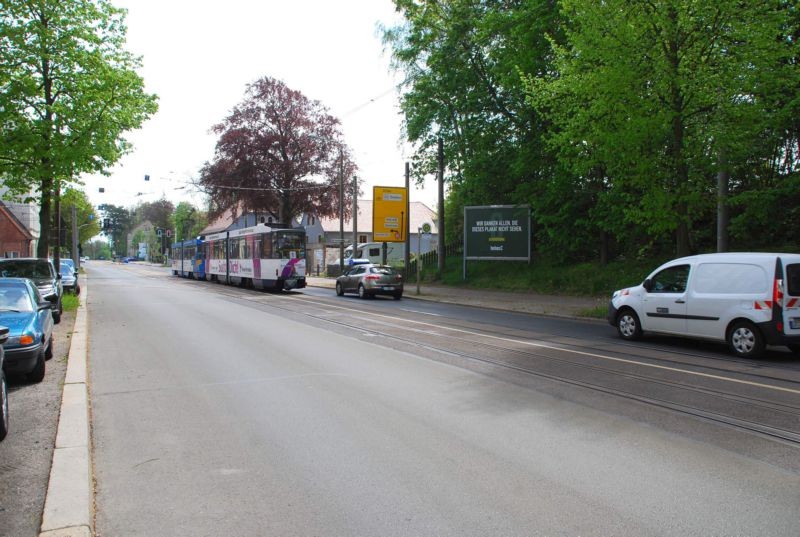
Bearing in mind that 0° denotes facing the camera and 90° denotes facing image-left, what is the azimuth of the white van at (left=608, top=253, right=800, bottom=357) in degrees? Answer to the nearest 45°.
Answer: approximately 135°

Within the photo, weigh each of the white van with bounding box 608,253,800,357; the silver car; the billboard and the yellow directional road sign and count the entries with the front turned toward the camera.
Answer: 2

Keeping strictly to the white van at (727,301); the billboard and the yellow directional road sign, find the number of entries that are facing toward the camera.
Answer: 2

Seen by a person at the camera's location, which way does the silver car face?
facing away from the viewer and to the left of the viewer

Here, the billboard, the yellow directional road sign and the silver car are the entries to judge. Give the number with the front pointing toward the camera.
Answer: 2

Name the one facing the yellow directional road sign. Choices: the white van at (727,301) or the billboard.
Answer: the white van

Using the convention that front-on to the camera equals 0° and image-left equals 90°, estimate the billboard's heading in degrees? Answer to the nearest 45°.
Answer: approximately 0°

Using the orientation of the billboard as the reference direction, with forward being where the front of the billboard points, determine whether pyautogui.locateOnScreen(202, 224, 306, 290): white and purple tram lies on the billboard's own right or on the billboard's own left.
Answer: on the billboard's own right

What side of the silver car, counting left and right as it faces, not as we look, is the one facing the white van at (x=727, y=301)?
back

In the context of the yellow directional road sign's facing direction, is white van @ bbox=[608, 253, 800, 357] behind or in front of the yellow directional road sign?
in front
